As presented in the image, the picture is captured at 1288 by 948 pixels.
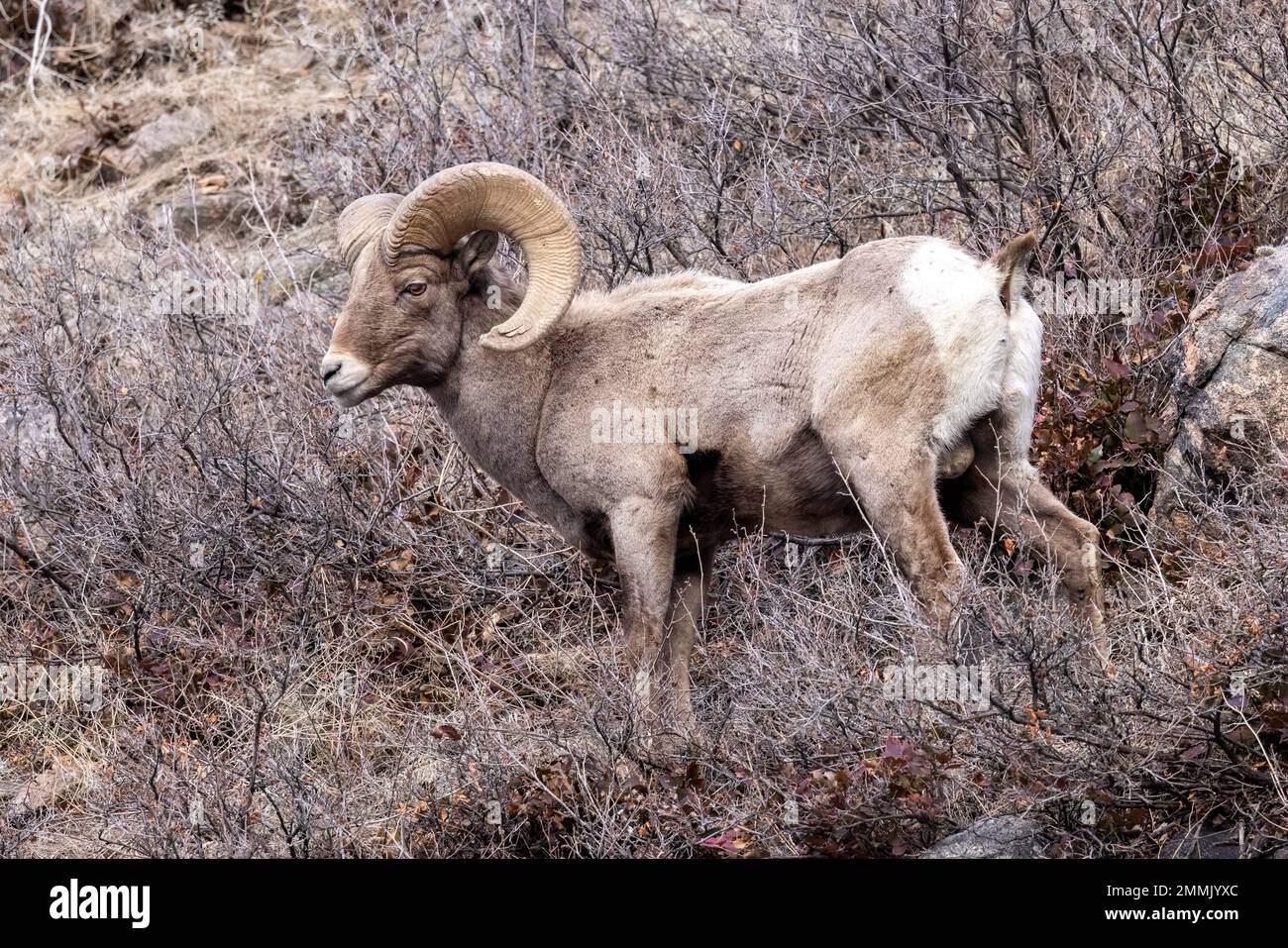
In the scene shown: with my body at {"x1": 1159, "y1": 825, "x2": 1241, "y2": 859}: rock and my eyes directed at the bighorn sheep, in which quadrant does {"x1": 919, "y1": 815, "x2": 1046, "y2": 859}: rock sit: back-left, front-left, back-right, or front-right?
front-left

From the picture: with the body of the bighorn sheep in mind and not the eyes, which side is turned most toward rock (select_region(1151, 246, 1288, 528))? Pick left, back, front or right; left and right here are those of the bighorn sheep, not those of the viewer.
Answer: back

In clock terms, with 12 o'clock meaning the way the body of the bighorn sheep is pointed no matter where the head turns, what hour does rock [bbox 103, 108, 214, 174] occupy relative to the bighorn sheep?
The rock is roughly at 2 o'clock from the bighorn sheep.

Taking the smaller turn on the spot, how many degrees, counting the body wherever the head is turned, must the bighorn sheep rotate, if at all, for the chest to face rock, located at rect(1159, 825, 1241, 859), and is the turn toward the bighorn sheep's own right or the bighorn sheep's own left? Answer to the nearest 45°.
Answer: approximately 135° to the bighorn sheep's own left

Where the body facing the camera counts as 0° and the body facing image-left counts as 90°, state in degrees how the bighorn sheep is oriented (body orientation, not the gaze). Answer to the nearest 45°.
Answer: approximately 90°

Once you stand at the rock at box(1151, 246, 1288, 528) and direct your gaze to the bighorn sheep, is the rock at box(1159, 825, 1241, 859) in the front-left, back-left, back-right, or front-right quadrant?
front-left
